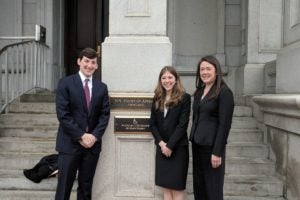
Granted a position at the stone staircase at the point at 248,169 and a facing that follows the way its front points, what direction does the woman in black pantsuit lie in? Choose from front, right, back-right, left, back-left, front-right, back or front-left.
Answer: front

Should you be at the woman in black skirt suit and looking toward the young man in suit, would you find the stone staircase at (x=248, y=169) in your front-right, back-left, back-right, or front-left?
back-right

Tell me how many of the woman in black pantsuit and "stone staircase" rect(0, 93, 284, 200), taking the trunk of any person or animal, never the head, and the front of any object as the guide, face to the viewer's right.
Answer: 0

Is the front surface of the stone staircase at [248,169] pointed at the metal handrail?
no

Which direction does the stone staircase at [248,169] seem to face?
toward the camera

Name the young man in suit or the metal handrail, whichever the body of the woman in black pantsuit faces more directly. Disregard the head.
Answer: the young man in suit

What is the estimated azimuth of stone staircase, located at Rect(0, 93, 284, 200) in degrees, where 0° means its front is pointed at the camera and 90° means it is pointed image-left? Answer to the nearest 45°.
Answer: approximately 0°

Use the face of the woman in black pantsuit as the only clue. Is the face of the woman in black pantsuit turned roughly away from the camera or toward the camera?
toward the camera

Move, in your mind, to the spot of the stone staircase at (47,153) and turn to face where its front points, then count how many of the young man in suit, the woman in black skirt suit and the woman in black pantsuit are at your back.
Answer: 0

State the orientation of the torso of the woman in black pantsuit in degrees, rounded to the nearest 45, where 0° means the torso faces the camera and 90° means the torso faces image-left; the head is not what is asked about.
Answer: approximately 45°

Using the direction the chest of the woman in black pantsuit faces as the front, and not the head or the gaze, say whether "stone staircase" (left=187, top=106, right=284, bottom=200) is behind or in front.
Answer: behind

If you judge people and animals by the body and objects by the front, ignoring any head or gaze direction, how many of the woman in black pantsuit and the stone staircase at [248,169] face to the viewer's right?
0

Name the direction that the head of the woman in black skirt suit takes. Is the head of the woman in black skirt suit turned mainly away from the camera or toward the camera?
toward the camera
